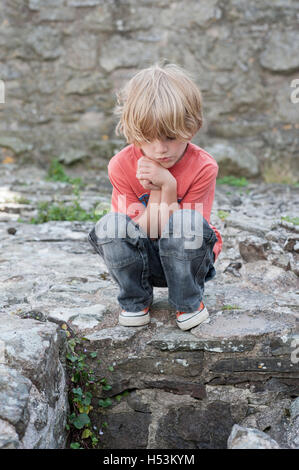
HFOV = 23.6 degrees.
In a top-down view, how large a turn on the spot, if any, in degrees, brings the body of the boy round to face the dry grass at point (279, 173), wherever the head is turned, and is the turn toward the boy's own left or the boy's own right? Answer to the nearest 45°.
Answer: approximately 180°

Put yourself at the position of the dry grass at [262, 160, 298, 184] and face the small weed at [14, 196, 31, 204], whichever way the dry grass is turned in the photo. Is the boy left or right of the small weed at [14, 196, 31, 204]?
left

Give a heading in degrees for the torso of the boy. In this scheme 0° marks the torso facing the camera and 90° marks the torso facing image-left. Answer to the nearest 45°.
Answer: approximately 0°

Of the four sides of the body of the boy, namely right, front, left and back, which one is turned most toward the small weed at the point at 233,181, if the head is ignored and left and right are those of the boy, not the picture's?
back

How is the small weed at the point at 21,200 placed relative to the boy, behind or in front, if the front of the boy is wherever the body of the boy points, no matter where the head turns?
behind
